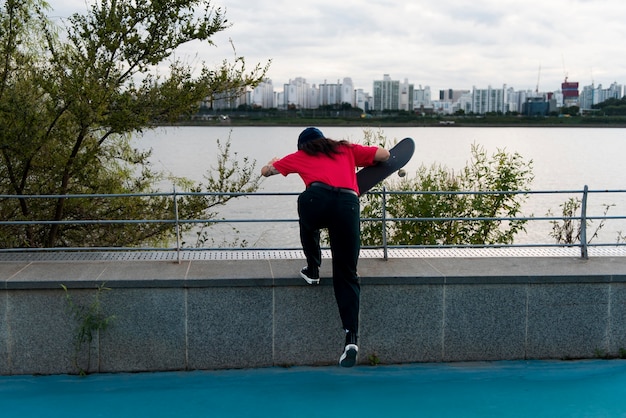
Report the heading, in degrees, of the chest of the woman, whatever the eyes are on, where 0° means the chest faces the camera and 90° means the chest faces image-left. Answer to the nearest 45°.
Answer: approximately 180°

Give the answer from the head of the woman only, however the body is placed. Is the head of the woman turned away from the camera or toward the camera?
away from the camera

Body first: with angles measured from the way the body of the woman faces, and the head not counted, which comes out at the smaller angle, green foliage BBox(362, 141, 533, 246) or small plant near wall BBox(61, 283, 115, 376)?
the green foliage

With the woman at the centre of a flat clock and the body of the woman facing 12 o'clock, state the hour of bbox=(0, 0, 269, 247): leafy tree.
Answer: The leafy tree is roughly at 11 o'clock from the woman.

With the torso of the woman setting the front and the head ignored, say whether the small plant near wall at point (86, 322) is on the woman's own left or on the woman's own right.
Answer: on the woman's own left

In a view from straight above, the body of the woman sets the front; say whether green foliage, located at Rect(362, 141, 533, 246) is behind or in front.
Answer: in front
